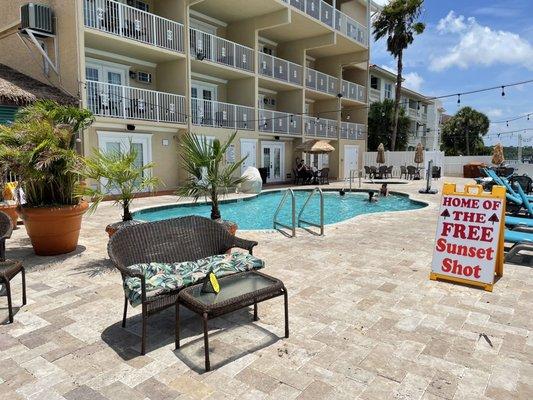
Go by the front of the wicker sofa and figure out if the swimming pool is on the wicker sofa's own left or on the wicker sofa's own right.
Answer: on the wicker sofa's own left

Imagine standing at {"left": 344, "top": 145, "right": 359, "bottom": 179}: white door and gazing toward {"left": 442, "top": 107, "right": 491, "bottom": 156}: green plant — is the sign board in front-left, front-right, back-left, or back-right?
back-right

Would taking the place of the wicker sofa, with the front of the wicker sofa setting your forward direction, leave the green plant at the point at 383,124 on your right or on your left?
on your left

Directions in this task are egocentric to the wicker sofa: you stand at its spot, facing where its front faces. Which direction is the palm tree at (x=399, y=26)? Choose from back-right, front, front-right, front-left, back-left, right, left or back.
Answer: left

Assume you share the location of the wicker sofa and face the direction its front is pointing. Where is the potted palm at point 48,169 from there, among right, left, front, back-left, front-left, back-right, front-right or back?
back

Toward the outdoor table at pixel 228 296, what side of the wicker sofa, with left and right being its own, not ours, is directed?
front

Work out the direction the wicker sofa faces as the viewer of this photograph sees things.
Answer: facing the viewer and to the right of the viewer

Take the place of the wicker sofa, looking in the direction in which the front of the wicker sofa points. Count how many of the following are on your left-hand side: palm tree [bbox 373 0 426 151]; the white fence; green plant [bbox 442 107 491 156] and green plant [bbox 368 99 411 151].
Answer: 4

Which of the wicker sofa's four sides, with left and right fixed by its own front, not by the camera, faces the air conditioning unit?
back

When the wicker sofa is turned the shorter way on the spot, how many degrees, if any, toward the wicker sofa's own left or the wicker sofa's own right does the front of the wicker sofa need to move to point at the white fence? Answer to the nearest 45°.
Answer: approximately 90° to the wicker sofa's own left

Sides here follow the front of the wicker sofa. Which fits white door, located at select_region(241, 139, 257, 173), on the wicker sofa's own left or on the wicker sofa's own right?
on the wicker sofa's own left

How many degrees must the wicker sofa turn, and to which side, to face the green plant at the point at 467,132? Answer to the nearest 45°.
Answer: approximately 90° to its left
